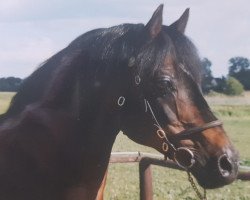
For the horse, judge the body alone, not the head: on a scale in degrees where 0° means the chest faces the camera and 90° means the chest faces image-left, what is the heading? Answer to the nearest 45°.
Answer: approximately 270°
